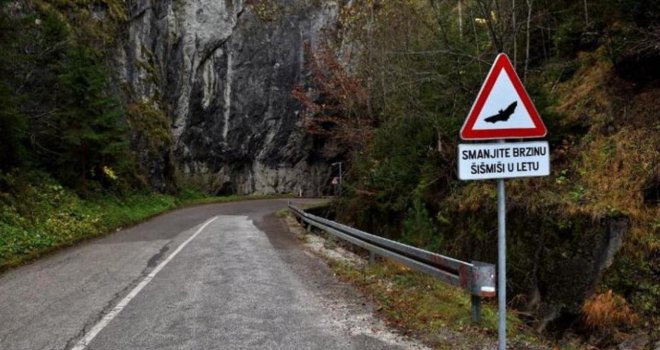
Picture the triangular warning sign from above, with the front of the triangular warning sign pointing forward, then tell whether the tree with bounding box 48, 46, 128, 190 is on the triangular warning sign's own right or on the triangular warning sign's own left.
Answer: on the triangular warning sign's own right

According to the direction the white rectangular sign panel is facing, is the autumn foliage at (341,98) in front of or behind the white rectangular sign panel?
behind

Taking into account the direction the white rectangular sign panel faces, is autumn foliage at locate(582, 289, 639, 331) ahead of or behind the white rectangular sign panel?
behind

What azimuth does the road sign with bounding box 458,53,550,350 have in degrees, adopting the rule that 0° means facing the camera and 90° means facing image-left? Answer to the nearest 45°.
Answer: approximately 0°

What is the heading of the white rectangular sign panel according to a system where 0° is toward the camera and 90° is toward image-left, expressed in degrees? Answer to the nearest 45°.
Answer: approximately 0°

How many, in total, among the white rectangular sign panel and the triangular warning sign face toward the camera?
2

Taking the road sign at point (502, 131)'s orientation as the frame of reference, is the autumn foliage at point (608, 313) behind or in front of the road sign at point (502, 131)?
behind

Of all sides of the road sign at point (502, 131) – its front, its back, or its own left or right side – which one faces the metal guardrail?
back

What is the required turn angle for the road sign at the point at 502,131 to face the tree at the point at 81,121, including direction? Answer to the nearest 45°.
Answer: approximately 135° to its right
